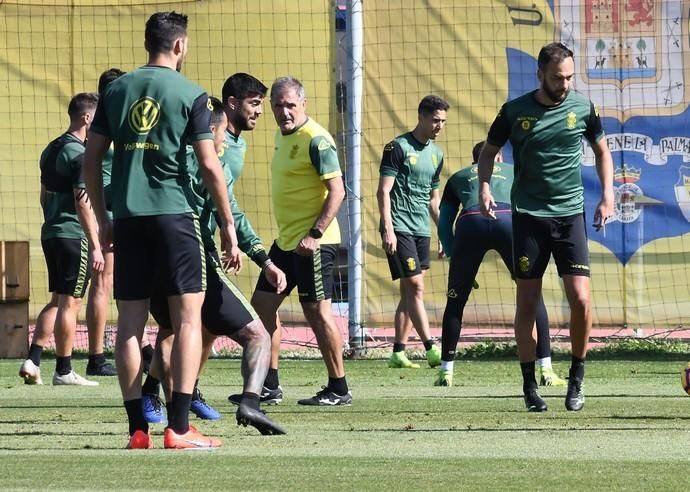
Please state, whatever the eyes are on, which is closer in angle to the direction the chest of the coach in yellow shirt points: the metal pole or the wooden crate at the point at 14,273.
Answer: the wooden crate

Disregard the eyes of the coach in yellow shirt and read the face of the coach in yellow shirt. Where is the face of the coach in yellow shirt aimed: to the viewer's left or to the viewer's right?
to the viewer's left

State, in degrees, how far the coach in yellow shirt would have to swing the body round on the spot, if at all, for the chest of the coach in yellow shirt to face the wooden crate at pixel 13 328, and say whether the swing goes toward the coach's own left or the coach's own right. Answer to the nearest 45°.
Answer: approximately 90° to the coach's own right

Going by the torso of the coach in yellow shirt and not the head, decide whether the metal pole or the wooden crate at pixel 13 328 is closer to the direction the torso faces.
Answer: the wooden crate

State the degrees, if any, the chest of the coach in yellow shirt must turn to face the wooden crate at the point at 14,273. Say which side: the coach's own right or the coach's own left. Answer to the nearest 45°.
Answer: approximately 90° to the coach's own right

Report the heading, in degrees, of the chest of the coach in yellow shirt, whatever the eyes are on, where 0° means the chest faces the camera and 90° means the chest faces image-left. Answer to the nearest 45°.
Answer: approximately 45°
